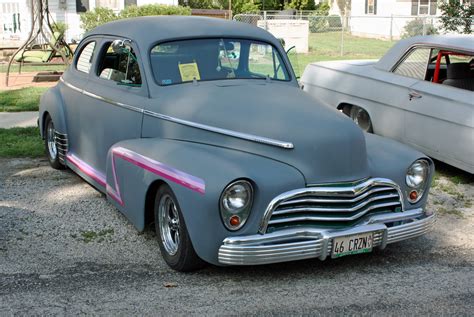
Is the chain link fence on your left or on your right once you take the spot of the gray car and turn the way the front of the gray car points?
on your left

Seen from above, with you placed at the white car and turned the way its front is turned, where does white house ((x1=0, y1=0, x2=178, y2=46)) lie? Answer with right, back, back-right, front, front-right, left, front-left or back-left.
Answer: back

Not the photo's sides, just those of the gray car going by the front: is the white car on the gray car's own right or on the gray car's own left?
on the gray car's own left

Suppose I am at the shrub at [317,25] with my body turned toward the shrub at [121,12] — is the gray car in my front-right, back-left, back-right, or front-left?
front-left

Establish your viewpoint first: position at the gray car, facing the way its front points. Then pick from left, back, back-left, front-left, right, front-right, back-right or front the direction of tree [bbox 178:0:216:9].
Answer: back-left

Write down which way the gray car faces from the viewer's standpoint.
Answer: facing the viewer and to the right of the viewer

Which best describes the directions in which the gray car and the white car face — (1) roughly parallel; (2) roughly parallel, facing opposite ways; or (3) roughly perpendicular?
roughly parallel

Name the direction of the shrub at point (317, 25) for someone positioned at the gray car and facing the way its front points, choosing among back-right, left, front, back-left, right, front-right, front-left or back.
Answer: back-left

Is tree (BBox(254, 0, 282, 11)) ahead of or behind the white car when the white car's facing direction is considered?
behind

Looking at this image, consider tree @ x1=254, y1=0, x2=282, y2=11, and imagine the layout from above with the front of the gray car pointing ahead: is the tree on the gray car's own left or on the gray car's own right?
on the gray car's own left

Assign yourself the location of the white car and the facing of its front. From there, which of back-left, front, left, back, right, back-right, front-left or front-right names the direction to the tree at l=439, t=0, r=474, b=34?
back-left

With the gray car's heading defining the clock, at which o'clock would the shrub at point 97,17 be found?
The shrub is roughly at 7 o'clock from the gray car.

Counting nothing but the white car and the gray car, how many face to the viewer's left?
0
